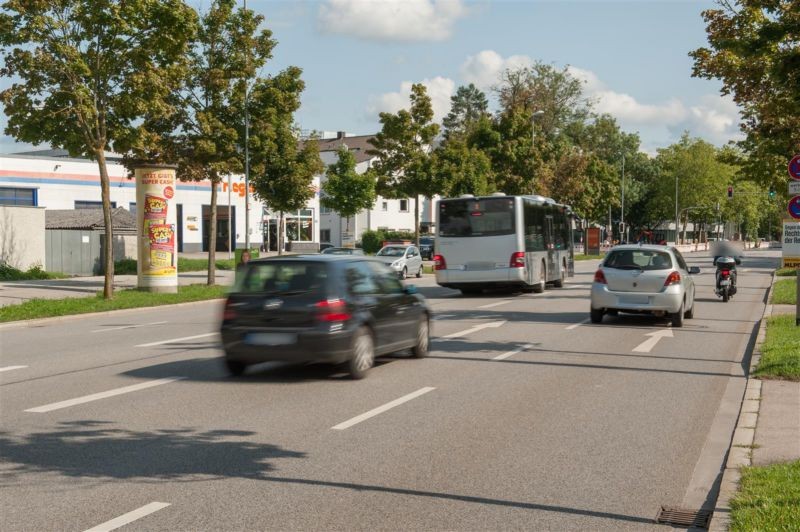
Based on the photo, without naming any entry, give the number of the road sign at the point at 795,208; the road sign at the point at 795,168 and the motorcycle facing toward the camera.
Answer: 2

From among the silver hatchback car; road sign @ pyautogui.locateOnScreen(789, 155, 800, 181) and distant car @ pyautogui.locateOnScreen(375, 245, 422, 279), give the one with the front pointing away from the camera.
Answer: the silver hatchback car

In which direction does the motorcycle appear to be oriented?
away from the camera

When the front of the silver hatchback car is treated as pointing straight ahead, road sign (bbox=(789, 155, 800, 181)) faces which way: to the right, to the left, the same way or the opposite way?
the opposite way

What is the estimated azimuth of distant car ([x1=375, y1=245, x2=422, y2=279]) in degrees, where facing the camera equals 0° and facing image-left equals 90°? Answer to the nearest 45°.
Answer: approximately 45°

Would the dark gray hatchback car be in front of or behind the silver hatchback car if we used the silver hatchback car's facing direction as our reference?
behind

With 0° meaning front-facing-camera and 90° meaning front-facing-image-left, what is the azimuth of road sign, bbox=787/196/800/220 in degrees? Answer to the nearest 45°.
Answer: approximately 0°

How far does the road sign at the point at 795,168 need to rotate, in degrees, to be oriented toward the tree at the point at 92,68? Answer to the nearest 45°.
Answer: approximately 90° to its right

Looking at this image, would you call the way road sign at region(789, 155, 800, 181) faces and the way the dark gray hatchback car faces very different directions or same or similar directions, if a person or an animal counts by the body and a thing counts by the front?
very different directions

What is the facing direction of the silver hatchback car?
away from the camera

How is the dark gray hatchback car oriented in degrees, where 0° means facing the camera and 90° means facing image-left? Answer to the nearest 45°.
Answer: approximately 225°

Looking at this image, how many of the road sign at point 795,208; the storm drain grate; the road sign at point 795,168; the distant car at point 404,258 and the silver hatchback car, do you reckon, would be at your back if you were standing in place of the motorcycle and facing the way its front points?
4
